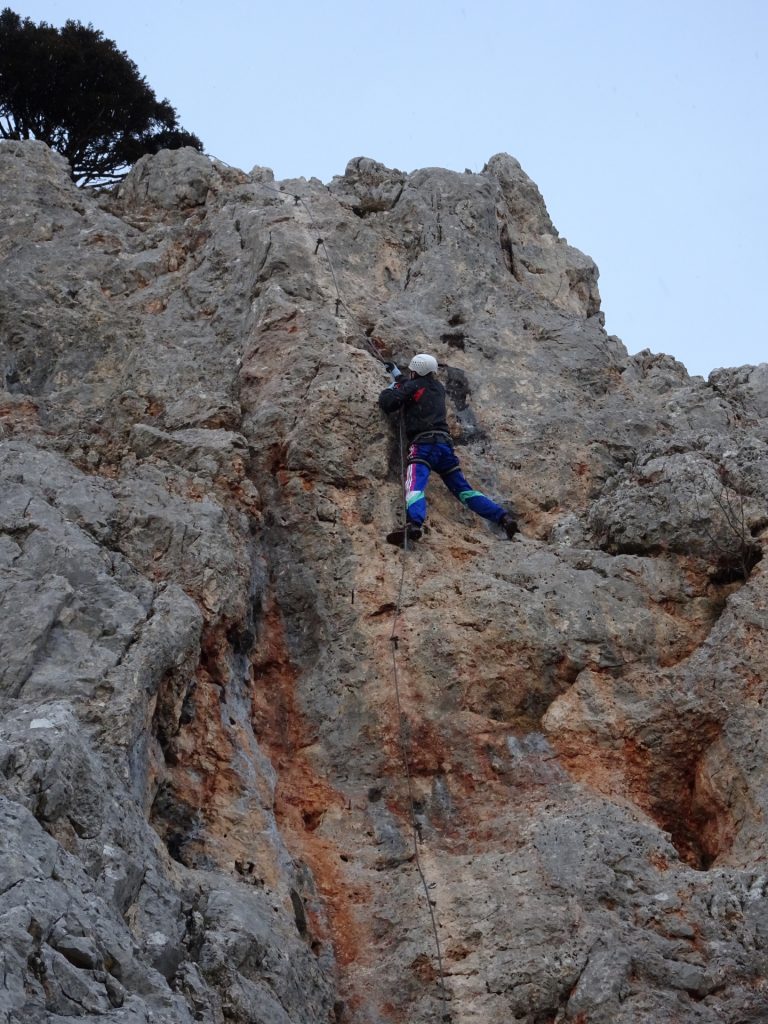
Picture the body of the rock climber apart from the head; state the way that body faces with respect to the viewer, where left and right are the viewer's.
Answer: facing away from the viewer and to the left of the viewer
